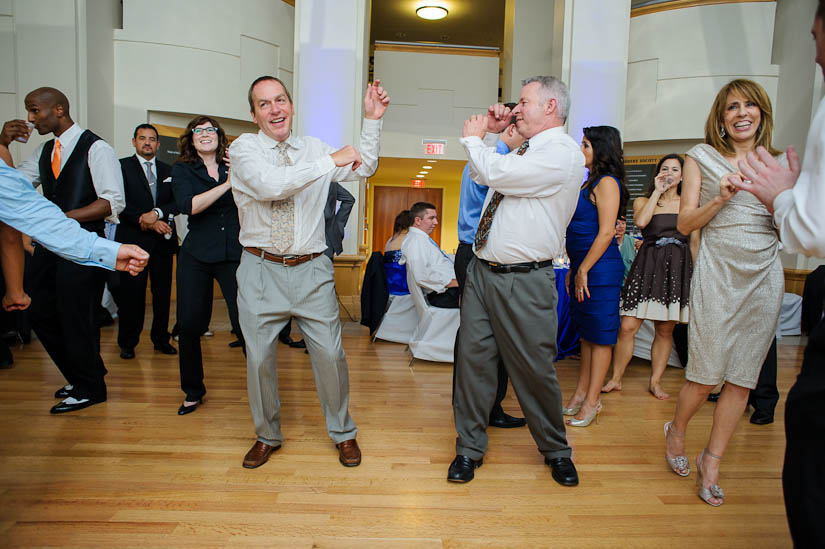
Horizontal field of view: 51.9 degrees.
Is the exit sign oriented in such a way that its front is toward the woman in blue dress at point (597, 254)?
yes

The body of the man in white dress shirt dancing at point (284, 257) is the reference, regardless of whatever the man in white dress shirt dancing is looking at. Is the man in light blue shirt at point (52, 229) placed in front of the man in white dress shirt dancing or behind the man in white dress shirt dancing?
in front

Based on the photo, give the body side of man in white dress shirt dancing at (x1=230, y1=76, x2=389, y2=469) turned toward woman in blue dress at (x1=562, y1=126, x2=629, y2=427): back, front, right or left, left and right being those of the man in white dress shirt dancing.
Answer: left

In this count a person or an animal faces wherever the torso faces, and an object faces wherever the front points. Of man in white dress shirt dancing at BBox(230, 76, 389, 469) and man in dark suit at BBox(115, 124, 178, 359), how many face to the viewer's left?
0

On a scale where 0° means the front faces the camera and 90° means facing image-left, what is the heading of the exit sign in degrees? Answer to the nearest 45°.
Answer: approximately 0°

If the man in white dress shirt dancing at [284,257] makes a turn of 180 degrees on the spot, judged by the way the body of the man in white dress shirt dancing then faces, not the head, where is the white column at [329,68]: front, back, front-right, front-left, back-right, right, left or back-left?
front

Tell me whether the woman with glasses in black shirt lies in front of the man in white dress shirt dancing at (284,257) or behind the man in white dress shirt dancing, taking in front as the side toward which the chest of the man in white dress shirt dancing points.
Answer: behind
